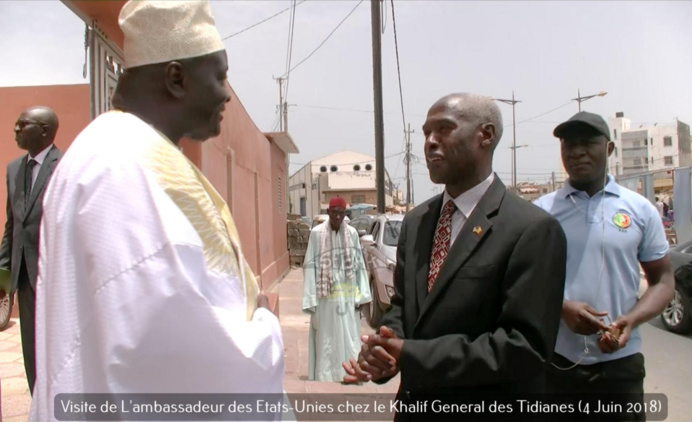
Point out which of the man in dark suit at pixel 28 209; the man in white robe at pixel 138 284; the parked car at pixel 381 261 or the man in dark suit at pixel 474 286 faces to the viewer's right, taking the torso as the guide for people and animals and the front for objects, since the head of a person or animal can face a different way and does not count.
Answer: the man in white robe

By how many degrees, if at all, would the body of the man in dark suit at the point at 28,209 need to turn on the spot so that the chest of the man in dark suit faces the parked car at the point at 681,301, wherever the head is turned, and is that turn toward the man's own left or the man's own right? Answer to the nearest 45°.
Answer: approximately 135° to the man's own left

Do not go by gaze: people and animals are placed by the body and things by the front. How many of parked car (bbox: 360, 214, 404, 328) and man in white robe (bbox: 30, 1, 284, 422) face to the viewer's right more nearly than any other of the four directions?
1

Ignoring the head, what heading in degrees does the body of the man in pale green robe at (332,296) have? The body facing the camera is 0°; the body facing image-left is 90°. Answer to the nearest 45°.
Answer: approximately 0°

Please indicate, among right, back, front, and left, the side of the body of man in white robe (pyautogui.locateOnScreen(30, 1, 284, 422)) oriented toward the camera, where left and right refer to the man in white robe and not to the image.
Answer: right

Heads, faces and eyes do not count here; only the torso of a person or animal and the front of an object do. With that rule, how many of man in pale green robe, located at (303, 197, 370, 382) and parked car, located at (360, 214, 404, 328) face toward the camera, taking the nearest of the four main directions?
2

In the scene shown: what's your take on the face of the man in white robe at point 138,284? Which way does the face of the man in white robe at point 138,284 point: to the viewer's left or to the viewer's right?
to the viewer's right

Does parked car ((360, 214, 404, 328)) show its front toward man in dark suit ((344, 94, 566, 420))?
yes

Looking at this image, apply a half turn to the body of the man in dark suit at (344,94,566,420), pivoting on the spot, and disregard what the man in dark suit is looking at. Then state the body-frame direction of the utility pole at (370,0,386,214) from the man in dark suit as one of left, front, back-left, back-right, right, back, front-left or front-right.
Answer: front-left

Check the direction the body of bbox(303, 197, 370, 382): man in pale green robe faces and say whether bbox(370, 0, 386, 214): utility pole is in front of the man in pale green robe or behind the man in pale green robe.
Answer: behind
